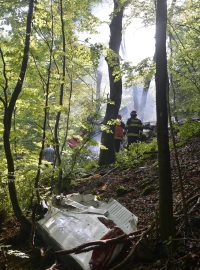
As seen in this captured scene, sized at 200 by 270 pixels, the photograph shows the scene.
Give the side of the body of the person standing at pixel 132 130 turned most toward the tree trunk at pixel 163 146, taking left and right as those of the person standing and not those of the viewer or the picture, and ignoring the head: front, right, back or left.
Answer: back

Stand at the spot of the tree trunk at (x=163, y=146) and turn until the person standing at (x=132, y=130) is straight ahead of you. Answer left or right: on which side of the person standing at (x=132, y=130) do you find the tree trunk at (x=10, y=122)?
left
